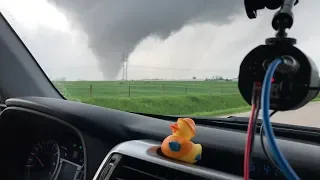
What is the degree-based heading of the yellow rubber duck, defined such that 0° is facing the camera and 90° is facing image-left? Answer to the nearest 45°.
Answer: approximately 90°
